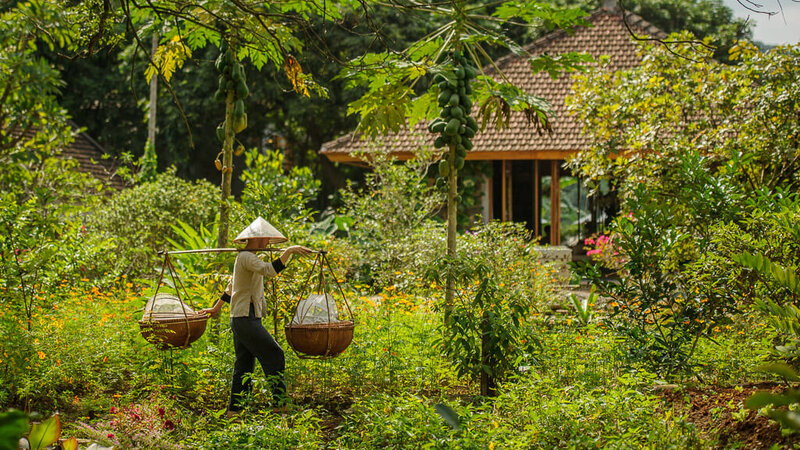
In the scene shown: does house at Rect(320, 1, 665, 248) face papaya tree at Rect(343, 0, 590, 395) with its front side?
yes

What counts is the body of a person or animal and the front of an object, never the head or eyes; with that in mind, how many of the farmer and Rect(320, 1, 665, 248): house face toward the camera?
1

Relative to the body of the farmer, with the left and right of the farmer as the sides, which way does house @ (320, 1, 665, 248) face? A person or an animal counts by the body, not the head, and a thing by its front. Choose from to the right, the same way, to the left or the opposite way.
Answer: to the right

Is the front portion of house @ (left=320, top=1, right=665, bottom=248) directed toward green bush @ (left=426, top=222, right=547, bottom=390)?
yes

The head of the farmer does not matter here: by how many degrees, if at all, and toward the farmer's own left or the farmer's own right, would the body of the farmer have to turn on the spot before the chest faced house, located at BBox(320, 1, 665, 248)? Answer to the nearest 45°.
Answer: approximately 45° to the farmer's own left

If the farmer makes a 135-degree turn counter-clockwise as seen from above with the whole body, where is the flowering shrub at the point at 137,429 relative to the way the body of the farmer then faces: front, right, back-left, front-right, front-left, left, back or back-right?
left

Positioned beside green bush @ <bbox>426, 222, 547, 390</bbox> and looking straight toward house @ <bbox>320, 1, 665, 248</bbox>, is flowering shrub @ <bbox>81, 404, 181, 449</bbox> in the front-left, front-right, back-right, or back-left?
back-left

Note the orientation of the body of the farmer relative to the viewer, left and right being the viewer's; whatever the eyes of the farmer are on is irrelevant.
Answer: facing to the right of the viewer

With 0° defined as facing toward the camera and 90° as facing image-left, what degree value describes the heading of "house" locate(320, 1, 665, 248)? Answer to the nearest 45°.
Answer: approximately 0°
